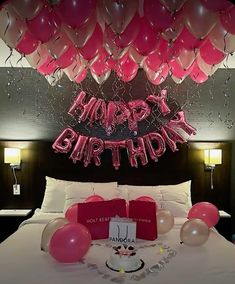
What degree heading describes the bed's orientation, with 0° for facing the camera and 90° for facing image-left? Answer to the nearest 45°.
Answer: approximately 0°

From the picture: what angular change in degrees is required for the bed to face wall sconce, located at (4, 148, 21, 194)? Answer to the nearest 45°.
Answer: approximately 135° to its right

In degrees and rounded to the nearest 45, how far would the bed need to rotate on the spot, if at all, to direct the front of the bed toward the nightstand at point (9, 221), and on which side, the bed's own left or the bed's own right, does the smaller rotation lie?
approximately 135° to the bed's own right

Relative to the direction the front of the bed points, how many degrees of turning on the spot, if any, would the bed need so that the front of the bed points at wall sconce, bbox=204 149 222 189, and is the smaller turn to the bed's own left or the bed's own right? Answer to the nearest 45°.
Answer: approximately 135° to the bed's own left
